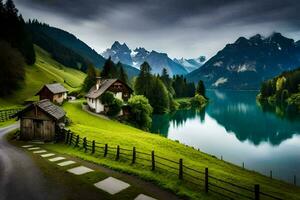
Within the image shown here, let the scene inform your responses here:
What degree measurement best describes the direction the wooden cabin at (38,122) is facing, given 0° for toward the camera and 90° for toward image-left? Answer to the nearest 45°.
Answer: approximately 0°

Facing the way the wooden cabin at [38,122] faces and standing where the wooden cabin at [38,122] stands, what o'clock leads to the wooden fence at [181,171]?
The wooden fence is roughly at 11 o'clock from the wooden cabin.
